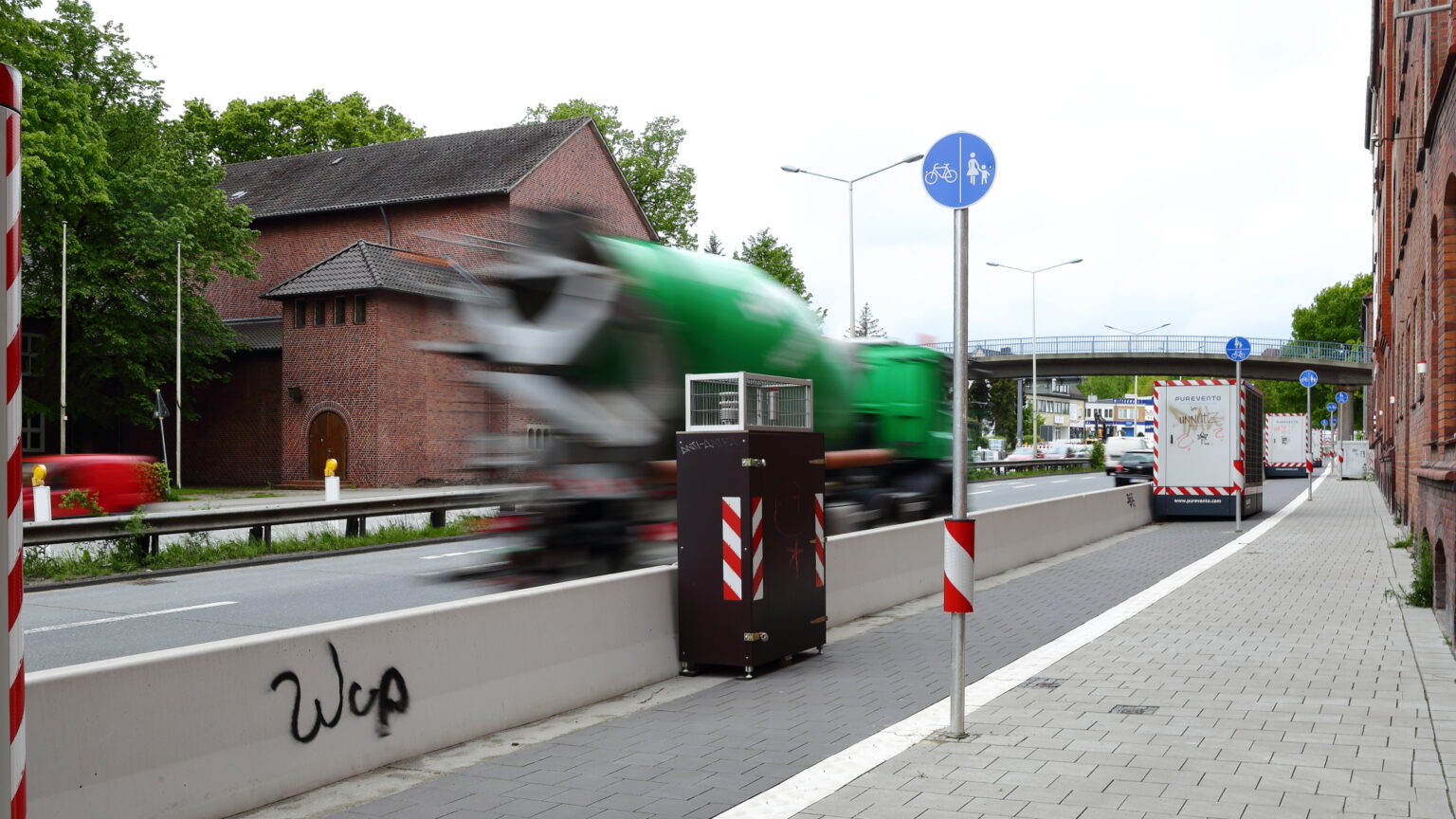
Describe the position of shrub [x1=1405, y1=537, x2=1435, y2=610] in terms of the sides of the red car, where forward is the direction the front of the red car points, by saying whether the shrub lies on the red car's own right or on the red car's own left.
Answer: on the red car's own left

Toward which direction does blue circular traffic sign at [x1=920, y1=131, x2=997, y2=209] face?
toward the camera

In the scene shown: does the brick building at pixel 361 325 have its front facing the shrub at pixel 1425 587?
no

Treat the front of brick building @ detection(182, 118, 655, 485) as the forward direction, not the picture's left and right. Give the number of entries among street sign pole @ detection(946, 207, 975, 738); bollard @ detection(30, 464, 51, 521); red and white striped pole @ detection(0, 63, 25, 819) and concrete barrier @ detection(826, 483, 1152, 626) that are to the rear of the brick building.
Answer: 0

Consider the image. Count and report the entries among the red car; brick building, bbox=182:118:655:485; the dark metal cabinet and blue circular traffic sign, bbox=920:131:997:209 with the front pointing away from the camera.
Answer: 0

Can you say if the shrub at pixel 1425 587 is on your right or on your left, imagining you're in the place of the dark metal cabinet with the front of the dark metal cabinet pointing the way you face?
on your left

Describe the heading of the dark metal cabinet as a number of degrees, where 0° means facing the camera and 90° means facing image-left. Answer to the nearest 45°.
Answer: approximately 315°

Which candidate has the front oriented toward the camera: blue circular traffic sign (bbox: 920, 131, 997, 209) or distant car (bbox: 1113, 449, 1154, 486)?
the blue circular traffic sign

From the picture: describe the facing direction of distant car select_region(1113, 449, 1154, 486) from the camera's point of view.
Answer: facing away from the viewer

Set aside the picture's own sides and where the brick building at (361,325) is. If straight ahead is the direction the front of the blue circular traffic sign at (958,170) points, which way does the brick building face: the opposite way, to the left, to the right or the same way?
the same way

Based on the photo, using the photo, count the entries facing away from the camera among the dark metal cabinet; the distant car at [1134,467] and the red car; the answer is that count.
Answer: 1

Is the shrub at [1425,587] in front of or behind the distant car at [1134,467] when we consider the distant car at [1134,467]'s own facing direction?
behind

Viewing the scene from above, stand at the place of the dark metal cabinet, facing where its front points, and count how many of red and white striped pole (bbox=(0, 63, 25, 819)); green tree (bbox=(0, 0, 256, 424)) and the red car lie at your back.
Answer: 2

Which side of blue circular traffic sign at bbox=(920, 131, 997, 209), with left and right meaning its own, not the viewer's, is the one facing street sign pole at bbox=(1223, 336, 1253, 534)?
back

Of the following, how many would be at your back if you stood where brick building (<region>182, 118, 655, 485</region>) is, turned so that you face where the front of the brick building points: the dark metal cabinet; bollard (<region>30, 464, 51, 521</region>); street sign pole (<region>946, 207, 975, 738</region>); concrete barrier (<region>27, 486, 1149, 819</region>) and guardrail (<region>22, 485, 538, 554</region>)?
0
